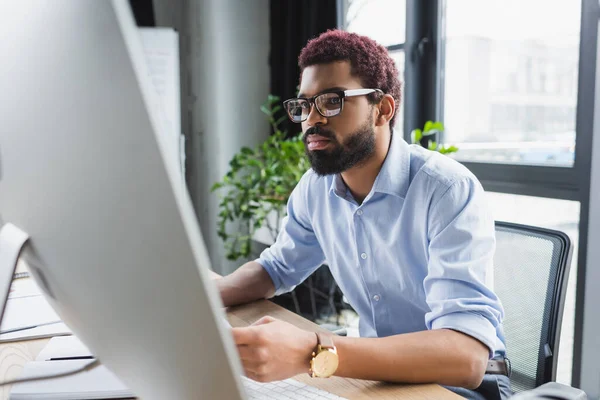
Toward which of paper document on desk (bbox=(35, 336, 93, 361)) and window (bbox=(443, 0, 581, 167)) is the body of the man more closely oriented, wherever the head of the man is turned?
the paper document on desk

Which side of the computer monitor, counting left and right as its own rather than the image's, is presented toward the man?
front

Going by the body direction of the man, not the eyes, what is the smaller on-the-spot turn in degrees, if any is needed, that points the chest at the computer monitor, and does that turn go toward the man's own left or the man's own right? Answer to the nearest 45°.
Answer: approximately 45° to the man's own left

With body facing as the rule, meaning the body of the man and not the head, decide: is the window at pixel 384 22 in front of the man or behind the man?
behind

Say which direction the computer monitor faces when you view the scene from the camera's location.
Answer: facing away from the viewer and to the right of the viewer

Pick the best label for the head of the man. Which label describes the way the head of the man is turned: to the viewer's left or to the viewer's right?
to the viewer's left

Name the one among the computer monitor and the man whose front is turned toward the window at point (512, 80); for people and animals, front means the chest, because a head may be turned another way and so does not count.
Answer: the computer monitor

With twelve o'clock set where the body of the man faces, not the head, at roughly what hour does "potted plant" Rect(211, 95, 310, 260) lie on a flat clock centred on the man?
The potted plant is roughly at 4 o'clock from the man.

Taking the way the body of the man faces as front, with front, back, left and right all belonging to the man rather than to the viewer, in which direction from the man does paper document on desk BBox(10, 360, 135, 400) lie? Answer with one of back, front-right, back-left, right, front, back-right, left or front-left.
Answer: front

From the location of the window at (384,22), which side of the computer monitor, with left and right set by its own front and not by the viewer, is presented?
front

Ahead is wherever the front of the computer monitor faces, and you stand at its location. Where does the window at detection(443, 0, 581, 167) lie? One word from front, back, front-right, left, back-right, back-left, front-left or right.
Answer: front

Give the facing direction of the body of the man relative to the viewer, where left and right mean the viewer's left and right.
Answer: facing the viewer and to the left of the viewer
